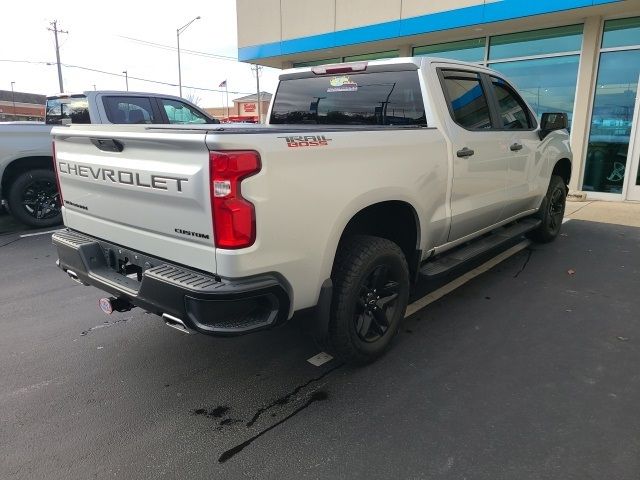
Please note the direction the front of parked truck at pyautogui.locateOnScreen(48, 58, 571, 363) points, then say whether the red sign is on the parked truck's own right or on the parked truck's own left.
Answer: on the parked truck's own left

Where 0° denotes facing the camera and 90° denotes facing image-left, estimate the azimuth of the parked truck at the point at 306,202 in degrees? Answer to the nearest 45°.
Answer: approximately 225°

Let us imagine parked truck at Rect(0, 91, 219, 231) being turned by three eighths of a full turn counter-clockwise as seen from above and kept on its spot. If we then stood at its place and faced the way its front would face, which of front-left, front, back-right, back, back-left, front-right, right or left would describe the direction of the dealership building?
back

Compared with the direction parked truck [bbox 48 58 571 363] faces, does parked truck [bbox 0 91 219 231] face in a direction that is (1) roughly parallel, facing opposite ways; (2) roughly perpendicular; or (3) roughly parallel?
roughly parallel

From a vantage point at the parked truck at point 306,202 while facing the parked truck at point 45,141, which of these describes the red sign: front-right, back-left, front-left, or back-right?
front-right

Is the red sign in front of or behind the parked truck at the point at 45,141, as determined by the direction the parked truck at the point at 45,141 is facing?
in front

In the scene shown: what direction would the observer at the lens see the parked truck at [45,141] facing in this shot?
facing away from the viewer and to the right of the viewer

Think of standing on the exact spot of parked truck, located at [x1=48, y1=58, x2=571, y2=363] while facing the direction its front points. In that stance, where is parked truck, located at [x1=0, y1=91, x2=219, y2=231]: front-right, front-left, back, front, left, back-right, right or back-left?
left

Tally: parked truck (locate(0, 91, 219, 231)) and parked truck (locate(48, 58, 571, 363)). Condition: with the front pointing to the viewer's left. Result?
0

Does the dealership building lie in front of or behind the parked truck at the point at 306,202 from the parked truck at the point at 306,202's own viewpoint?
in front

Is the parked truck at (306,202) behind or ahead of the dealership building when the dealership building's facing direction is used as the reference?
ahead
